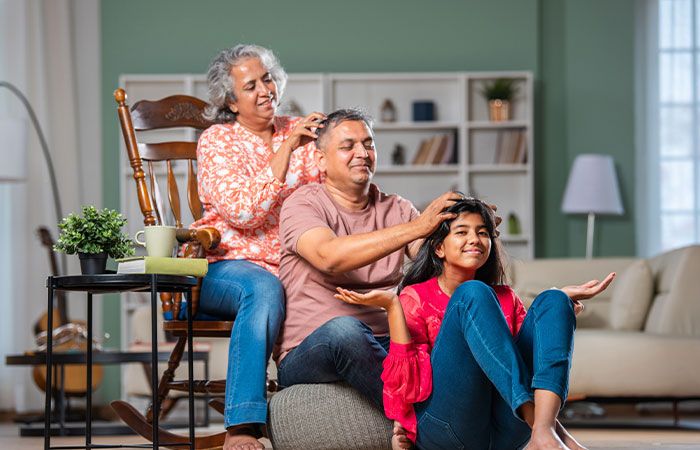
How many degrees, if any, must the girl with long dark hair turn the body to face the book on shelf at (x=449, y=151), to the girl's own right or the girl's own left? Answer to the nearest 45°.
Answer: approximately 135° to the girl's own left

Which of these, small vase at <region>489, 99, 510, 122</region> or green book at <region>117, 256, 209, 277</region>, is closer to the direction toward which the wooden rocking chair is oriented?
the green book

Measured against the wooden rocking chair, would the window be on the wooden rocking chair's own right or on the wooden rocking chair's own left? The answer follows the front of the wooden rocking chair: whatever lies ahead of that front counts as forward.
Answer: on the wooden rocking chair's own left

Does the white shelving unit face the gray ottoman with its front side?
yes

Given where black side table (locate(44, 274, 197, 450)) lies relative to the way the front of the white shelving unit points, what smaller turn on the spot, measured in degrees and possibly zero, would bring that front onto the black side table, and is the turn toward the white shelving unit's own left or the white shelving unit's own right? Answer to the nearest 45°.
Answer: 0° — it already faces it

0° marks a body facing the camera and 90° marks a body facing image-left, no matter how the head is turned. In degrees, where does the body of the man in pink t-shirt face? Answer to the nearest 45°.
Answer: approximately 315°

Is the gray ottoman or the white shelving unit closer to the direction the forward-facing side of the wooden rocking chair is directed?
the gray ottoman
